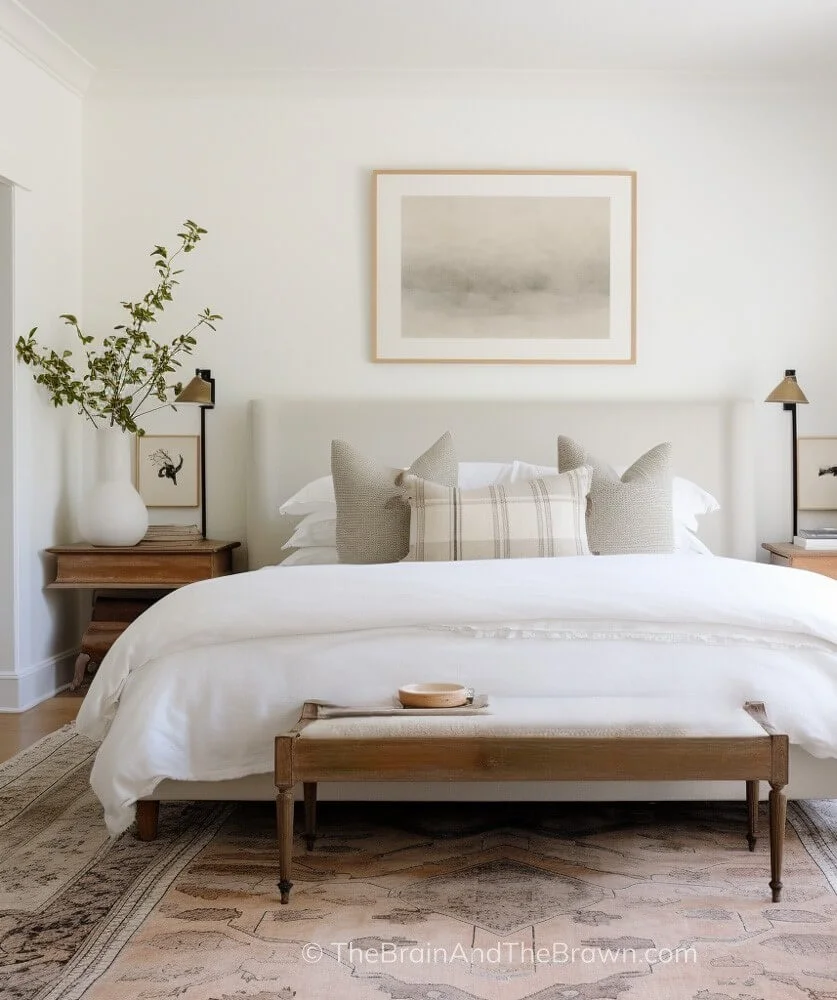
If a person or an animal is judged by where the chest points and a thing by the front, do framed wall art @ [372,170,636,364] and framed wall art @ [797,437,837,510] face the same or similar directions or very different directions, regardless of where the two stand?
same or similar directions

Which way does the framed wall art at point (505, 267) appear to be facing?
toward the camera

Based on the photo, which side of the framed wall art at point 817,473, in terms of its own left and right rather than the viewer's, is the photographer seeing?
front

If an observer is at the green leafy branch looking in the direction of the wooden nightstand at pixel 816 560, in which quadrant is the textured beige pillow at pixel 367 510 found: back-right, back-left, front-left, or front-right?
front-right

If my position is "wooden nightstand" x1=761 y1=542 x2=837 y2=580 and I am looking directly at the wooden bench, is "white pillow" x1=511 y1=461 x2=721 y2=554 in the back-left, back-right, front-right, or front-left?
front-right

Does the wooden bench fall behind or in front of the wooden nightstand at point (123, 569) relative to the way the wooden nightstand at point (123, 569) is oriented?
in front

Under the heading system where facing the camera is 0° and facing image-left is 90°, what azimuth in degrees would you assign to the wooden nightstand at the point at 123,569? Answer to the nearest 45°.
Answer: approximately 0°

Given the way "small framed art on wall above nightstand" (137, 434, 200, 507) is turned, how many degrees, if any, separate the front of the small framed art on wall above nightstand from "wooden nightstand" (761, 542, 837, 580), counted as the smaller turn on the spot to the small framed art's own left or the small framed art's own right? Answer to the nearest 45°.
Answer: approximately 45° to the small framed art's own left

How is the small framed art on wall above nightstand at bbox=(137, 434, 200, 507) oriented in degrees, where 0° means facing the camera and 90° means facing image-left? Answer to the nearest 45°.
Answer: approximately 0°

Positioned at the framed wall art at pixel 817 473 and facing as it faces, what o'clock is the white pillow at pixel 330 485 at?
The white pillow is roughly at 2 o'clock from the framed wall art.

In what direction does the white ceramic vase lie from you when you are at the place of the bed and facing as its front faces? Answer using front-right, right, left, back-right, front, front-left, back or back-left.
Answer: back-right

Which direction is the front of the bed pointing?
toward the camera

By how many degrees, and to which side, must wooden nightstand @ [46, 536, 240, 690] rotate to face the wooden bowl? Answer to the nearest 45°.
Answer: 0° — it already faces it
